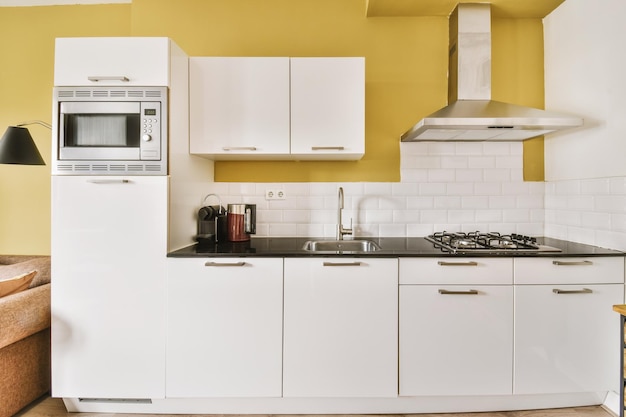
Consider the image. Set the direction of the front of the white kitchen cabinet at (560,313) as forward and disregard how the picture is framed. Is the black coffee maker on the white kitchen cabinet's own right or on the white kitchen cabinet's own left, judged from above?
on the white kitchen cabinet's own right

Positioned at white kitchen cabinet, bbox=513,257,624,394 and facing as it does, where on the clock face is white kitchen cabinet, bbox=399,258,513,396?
white kitchen cabinet, bbox=399,258,513,396 is roughly at 2 o'clock from white kitchen cabinet, bbox=513,257,624,394.

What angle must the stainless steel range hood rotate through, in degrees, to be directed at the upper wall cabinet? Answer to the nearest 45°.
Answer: approximately 45° to its right

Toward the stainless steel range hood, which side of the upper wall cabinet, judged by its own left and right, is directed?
left
